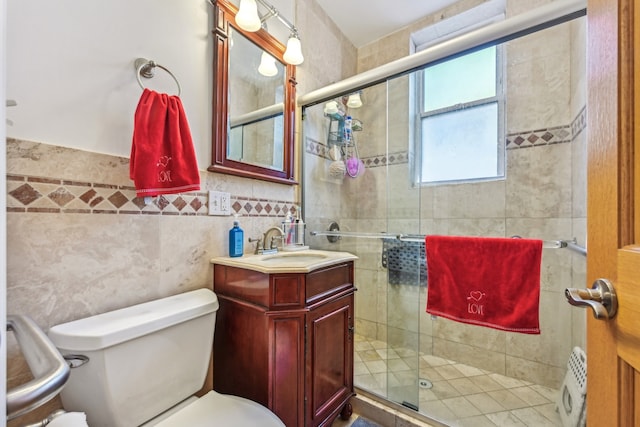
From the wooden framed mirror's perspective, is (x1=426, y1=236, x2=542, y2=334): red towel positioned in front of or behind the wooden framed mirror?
in front

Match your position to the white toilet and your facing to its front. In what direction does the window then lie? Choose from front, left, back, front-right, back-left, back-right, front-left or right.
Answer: front-left

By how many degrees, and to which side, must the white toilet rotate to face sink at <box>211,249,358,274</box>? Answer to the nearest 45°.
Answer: approximately 45° to its left

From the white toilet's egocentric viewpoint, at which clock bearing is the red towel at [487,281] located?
The red towel is roughly at 11 o'clock from the white toilet.

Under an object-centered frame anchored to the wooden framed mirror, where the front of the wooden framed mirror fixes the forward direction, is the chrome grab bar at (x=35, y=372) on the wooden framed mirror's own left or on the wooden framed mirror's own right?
on the wooden framed mirror's own right

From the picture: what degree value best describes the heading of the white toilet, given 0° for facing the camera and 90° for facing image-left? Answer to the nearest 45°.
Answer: approximately 315°

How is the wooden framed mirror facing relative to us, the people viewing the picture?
facing the viewer and to the right of the viewer

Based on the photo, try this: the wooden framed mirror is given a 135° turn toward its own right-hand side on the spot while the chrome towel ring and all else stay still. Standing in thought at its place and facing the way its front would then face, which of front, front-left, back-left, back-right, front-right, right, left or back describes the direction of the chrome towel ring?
front-left
